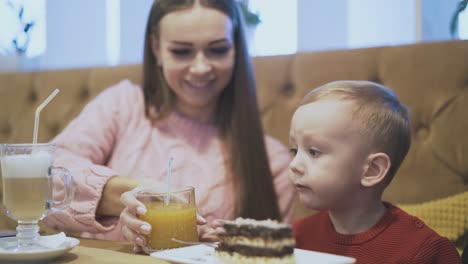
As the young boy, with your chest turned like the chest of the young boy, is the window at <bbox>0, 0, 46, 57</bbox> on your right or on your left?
on your right

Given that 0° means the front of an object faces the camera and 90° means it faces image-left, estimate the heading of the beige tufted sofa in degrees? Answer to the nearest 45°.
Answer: approximately 0°

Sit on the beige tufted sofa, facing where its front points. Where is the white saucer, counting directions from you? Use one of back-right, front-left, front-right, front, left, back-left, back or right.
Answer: front-right

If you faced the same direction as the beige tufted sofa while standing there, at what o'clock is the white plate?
The white plate is roughly at 1 o'clock from the beige tufted sofa.

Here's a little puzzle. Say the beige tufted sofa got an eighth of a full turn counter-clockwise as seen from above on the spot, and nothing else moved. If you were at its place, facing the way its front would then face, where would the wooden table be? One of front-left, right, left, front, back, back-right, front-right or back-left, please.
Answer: right

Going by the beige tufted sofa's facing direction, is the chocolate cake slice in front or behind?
in front

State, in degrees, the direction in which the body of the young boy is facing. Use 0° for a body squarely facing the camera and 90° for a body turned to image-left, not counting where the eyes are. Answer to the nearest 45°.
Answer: approximately 45°

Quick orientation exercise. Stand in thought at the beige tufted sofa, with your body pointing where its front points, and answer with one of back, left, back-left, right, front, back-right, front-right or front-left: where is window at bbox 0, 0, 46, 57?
back-right

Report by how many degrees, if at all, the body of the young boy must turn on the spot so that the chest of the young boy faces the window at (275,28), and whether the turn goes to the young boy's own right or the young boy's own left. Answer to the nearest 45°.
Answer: approximately 135° to the young boy's own right

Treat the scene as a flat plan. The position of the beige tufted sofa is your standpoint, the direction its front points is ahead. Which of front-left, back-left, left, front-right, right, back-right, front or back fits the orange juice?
front-right

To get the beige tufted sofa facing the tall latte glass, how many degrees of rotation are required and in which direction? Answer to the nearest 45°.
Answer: approximately 45° to its right
